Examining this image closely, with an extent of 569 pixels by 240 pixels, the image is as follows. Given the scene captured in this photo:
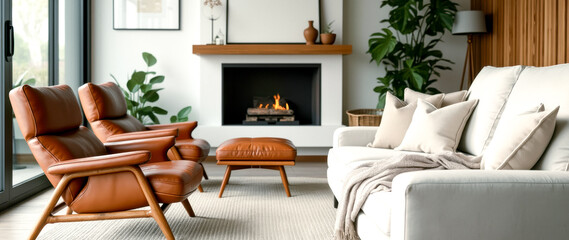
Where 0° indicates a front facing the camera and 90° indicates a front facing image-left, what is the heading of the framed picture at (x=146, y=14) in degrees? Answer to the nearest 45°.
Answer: approximately 0°

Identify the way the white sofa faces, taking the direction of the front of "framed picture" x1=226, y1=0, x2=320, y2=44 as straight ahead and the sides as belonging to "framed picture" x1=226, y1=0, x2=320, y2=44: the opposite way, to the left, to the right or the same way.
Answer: to the right

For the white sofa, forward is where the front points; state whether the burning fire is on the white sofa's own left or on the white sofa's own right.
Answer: on the white sofa's own right

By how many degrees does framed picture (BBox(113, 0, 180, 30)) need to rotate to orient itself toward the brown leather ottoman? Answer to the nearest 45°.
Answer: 0° — it already faces it

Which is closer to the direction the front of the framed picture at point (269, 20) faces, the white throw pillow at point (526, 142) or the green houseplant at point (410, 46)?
the white throw pillow

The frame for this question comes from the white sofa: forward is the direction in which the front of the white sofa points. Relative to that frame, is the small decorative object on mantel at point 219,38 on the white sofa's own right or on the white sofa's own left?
on the white sofa's own right

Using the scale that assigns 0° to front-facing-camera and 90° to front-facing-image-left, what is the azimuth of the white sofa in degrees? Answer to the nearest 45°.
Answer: approximately 90°

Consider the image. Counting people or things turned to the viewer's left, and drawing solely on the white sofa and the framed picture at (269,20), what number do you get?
1

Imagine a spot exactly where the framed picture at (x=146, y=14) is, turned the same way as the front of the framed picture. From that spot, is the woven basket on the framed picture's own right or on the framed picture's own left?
on the framed picture's own left
